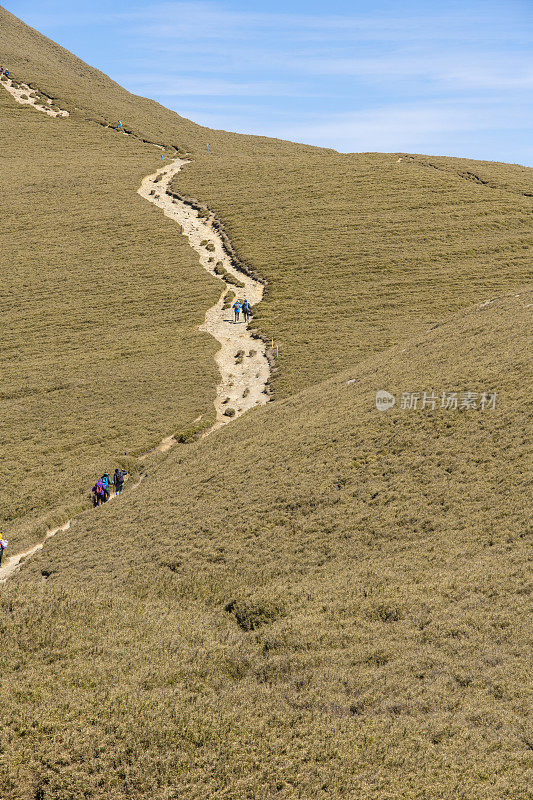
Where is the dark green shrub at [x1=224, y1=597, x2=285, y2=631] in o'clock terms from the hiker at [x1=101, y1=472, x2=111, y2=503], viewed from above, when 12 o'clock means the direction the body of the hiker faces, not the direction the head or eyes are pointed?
The dark green shrub is roughly at 4 o'clock from the hiker.

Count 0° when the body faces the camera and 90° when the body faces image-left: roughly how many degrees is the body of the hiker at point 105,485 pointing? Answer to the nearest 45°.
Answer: approximately 225°

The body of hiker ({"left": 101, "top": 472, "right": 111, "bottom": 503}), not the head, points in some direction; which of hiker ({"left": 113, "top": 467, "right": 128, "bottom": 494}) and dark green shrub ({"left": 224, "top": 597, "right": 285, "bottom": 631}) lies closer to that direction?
the hiker
